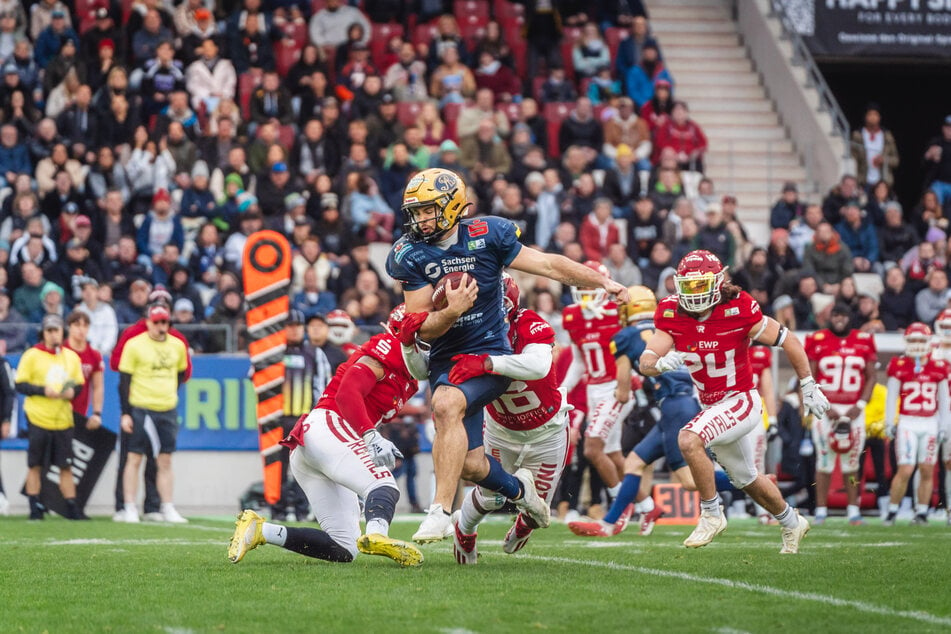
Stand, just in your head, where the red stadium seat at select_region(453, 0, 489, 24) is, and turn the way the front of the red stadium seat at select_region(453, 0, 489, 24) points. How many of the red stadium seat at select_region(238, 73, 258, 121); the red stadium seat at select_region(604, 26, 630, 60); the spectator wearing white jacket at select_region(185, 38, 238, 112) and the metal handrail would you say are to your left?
2

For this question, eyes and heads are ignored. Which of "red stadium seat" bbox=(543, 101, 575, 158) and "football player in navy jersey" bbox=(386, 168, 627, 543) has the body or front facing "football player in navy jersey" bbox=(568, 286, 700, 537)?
the red stadium seat

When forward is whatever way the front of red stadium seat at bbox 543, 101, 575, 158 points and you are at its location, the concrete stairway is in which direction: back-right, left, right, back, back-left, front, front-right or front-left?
back-left

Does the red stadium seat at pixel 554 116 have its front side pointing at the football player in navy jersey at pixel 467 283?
yes

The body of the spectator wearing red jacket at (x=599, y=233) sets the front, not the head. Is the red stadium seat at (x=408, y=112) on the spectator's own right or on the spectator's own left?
on the spectator's own right

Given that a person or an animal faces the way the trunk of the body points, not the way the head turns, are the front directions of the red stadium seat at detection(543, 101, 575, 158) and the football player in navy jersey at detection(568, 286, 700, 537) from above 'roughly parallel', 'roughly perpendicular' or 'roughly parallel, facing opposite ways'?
roughly perpendicular

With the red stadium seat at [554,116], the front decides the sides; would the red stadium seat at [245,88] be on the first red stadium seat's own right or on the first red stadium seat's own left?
on the first red stadium seat's own right

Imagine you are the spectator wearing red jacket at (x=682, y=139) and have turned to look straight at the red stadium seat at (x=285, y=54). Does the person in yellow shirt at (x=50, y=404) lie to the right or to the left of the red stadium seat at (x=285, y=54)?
left

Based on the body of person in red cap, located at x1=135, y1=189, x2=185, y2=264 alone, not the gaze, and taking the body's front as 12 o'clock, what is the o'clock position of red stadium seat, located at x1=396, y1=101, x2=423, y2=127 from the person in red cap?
The red stadium seat is roughly at 8 o'clock from the person in red cap.

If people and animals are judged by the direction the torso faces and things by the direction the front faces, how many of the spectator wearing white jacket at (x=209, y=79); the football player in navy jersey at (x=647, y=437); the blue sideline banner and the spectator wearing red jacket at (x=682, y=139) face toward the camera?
3

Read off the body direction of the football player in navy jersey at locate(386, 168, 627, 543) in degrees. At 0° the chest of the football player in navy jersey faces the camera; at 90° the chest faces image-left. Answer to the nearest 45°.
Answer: approximately 45°

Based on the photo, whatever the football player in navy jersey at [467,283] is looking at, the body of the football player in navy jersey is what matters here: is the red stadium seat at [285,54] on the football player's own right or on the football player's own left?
on the football player's own right
